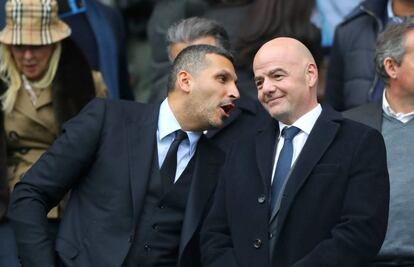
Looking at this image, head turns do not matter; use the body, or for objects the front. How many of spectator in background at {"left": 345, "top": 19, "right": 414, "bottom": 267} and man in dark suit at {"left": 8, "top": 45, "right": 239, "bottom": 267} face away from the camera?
0

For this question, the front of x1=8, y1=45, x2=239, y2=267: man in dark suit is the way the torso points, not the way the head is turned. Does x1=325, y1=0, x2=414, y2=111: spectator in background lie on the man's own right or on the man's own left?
on the man's own left

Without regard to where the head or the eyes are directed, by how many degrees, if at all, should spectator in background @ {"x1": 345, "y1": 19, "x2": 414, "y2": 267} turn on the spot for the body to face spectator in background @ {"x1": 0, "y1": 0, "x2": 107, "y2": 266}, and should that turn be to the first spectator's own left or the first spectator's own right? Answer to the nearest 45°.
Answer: approximately 135° to the first spectator's own right

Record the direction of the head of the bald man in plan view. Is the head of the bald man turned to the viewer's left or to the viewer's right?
to the viewer's left

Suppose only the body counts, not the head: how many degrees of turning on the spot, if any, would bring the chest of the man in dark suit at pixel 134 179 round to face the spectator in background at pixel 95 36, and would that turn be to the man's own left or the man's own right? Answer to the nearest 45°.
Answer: approximately 135° to the man's own left

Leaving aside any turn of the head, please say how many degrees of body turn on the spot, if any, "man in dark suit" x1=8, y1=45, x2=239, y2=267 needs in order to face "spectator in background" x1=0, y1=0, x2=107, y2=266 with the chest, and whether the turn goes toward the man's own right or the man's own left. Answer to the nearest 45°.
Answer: approximately 180°

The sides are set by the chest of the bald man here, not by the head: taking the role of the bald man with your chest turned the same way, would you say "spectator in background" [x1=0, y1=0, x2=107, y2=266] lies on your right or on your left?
on your right

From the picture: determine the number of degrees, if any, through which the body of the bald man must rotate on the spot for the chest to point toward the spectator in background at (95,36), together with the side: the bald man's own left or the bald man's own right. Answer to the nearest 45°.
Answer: approximately 90° to the bald man's own right

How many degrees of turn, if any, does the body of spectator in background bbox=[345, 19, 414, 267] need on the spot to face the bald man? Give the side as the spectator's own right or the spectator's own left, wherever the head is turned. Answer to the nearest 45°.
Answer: approximately 90° to the spectator's own right

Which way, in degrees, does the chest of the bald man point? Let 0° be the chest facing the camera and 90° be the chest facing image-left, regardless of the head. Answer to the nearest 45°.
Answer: approximately 45°
